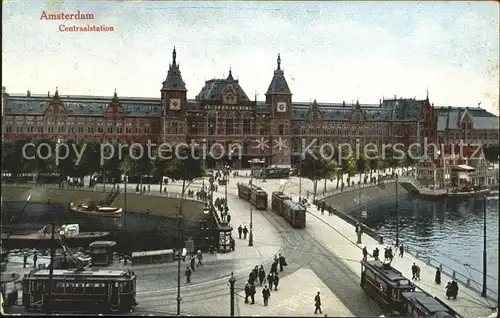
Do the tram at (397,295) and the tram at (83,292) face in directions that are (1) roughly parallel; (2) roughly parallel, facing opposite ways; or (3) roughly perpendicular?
roughly perpendicular

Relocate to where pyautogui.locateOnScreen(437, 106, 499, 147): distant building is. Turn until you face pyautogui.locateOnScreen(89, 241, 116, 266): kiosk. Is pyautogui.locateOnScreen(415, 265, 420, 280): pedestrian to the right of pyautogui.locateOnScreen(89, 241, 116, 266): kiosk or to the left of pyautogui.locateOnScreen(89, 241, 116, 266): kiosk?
left

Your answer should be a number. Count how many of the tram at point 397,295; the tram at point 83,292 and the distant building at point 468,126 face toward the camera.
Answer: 1

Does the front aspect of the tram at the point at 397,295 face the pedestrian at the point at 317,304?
no

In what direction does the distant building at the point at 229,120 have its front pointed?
toward the camera

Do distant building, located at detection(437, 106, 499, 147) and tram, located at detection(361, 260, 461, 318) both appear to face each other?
no

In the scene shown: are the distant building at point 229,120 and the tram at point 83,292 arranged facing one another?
no

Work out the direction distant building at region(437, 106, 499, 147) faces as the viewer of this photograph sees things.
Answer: facing the viewer

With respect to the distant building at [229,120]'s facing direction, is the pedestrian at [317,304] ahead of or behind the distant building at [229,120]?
ahead

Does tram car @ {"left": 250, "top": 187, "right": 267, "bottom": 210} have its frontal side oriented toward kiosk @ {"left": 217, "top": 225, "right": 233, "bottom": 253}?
no

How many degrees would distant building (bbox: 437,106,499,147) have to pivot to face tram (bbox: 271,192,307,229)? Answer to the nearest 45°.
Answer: approximately 90° to its right
